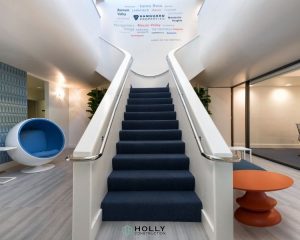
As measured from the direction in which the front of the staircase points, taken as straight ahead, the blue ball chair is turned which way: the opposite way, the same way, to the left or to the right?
to the left

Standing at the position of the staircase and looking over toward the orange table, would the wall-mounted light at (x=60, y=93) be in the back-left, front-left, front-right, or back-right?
back-left

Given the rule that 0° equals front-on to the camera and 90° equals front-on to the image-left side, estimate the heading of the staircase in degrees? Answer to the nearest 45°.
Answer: approximately 0°

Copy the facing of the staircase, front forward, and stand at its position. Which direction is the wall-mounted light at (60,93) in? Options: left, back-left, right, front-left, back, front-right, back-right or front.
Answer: back-right

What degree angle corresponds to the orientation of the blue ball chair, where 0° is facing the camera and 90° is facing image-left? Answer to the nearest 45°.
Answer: approximately 315°

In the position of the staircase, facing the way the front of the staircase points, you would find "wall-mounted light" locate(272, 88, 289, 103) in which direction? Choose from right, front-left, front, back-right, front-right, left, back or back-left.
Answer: back-left

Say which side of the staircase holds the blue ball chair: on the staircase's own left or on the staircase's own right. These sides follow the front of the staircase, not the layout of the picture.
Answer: on the staircase's own right

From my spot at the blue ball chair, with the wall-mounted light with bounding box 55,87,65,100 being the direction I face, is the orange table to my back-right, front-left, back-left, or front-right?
back-right

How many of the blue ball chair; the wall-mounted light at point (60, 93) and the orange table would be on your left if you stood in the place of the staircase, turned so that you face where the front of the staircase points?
1

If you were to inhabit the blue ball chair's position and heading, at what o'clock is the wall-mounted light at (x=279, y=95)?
The wall-mounted light is roughly at 11 o'clock from the blue ball chair.
